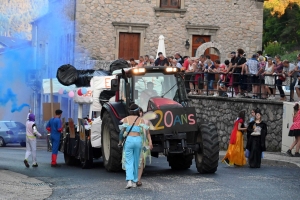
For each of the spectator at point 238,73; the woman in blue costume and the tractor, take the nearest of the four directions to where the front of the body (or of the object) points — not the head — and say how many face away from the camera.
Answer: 1

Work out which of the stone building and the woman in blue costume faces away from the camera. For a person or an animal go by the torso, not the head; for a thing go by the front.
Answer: the woman in blue costume

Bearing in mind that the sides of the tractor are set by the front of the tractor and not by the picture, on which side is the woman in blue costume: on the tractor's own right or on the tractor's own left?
on the tractor's own right

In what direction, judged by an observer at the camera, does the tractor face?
facing the viewer and to the right of the viewer

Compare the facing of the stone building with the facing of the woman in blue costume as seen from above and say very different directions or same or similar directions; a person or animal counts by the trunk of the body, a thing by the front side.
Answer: very different directions

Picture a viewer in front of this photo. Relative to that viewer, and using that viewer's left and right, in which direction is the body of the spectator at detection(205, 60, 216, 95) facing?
facing the viewer and to the left of the viewer

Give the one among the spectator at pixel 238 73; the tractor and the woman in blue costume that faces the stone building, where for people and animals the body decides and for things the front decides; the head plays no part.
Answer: the woman in blue costume

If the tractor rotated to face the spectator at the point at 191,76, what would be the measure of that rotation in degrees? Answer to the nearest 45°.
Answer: approximately 135° to its left

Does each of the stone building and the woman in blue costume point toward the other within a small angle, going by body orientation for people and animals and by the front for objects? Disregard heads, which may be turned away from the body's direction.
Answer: yes

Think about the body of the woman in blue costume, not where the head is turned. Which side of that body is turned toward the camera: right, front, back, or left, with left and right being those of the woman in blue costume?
back

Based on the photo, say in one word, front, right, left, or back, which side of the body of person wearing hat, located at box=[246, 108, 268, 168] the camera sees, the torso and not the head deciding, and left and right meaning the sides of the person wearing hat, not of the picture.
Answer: front

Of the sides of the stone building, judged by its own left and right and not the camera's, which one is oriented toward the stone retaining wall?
front

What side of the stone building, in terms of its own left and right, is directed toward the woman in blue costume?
front

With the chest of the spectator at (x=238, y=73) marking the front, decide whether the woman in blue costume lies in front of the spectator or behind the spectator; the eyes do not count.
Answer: in front

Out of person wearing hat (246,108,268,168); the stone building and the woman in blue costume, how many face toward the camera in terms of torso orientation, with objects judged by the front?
2

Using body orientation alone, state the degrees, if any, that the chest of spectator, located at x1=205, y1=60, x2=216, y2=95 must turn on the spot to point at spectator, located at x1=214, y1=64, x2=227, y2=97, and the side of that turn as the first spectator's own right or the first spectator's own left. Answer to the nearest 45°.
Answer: approximately 90° to the first spectator's own left
